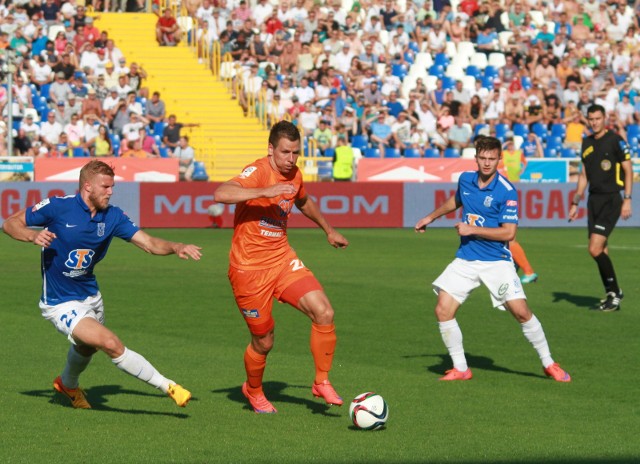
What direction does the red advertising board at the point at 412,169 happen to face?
toward the camera

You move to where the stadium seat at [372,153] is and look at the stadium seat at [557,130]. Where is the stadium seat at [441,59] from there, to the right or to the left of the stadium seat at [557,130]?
left

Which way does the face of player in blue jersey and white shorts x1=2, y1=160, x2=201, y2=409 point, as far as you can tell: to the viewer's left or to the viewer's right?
to the viewer's right

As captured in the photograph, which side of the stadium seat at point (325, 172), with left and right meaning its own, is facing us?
front

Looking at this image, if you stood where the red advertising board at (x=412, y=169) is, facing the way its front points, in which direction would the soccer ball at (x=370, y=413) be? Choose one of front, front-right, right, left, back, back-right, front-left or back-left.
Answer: front

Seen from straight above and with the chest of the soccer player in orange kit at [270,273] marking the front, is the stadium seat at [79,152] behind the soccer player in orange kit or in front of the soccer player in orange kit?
behind

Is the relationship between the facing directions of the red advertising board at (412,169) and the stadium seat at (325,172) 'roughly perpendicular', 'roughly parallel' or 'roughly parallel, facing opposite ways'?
roughly parallel

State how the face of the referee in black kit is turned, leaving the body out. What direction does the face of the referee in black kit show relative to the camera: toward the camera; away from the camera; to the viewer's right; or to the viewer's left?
toward the camera

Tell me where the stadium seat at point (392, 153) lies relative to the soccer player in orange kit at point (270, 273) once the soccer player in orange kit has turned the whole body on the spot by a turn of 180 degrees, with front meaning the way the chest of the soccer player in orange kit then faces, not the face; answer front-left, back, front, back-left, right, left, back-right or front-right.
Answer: front-right

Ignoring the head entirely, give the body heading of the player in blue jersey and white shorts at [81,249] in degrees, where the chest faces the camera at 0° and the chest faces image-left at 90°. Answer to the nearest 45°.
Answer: approximately 315°

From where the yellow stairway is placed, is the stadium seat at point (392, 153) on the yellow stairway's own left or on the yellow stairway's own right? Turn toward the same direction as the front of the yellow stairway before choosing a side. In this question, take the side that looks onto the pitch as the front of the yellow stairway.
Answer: on the yellow stairway's own left

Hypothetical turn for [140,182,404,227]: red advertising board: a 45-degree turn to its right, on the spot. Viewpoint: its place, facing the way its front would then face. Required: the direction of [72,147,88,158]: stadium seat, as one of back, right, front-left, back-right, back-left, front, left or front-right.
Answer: front-right

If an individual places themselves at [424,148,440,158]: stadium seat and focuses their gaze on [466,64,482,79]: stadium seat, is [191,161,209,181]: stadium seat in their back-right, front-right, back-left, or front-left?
back-left

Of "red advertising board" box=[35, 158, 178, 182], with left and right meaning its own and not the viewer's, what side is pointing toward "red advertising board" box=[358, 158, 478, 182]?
left

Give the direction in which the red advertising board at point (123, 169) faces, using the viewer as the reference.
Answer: facing the viewer
